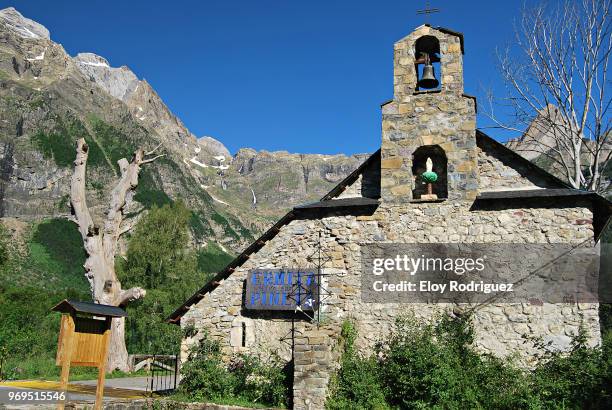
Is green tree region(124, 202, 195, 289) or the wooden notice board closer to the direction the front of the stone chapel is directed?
the wooden notice board

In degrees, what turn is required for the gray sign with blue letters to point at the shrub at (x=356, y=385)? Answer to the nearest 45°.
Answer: approximately 45° to its left

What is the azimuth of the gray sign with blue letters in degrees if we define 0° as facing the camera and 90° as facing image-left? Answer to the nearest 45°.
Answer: approximately 0°

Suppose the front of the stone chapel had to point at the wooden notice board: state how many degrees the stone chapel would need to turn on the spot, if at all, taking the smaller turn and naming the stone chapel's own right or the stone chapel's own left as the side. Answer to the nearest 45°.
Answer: approximately 45° to the stone chapel's own right

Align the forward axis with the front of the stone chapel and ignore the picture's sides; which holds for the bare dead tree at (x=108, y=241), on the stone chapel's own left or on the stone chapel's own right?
on the stone chapel's own right

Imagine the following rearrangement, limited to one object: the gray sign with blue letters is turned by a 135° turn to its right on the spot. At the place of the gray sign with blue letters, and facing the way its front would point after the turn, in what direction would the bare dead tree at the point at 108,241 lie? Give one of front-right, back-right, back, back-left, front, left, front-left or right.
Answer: front

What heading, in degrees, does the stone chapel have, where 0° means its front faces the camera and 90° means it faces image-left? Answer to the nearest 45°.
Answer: approximately 0°

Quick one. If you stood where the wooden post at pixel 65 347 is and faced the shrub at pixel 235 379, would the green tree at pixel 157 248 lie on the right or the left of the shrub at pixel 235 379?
left

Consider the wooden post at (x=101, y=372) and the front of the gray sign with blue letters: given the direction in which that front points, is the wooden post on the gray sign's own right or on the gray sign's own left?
on the gray sign's own right
